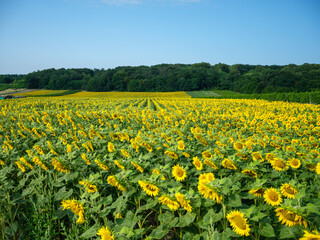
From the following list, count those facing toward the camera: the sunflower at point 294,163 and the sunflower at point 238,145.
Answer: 2

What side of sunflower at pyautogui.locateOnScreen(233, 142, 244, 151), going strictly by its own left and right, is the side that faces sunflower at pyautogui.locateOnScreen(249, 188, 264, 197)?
front

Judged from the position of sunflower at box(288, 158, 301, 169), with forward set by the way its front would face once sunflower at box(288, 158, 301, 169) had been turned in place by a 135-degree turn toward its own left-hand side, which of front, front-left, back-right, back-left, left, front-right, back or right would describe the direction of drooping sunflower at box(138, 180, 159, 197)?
back

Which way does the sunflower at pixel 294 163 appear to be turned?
toward the camera

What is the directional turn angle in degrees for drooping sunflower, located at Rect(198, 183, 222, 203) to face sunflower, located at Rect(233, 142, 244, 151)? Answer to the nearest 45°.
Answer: approximately 135° to its right

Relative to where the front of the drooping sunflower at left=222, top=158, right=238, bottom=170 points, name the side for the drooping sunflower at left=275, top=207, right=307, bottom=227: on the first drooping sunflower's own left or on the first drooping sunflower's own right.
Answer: on the first drooping sunflower's own left

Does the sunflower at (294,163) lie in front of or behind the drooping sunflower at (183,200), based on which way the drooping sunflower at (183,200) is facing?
behind

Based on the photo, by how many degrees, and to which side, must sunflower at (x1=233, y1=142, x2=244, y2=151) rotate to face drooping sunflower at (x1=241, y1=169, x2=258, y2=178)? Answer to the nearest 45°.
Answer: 0° — it already faces it

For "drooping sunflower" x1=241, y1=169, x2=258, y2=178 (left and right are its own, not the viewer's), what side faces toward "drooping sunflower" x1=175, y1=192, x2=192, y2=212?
front

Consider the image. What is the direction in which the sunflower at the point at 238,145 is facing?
toward the camera

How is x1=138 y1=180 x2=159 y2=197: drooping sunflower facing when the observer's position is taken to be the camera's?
facing the viewer and to the left of the viewer
